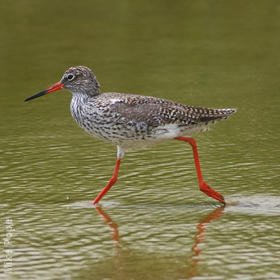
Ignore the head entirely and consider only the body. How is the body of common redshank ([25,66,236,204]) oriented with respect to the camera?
to the viewer's left
